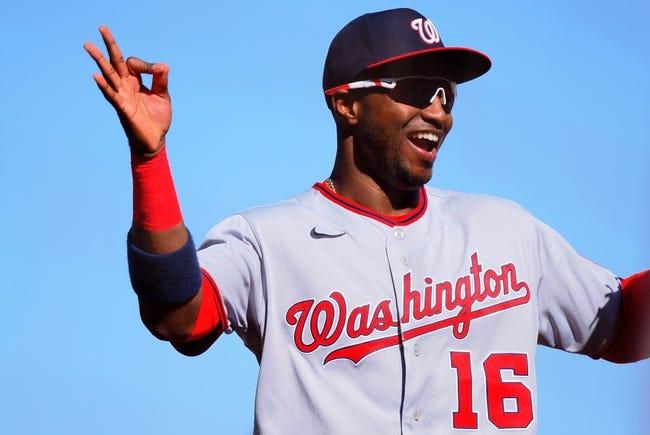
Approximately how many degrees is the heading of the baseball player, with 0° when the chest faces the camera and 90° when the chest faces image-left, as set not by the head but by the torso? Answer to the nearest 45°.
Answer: approximately 0°
